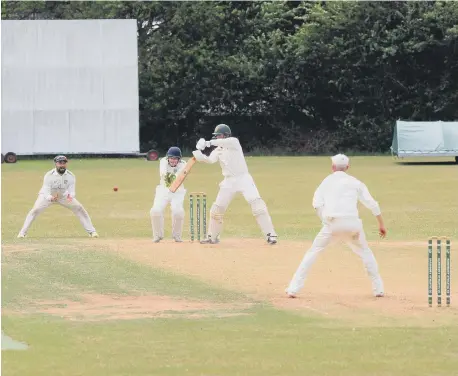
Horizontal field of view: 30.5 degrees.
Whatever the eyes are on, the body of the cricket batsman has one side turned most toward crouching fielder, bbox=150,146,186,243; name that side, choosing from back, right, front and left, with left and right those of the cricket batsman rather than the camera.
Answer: right

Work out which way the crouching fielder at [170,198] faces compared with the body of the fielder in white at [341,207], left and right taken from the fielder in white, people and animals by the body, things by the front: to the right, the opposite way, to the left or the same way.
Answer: the opposite way

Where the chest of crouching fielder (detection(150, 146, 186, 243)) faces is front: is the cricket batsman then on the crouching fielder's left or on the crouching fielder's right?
on the crouching fielder's left

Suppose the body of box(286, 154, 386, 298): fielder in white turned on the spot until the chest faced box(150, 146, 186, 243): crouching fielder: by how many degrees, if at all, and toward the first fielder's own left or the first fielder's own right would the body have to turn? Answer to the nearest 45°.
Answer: approximately 45° to the first fielder's own left

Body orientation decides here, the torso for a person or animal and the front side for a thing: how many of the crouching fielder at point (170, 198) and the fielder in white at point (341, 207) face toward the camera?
1

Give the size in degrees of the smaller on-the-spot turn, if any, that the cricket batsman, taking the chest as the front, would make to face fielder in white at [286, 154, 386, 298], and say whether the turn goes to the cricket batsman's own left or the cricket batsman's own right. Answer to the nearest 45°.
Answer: approximately 45° to the cricket batsman's own left

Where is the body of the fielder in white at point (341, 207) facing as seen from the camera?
away from the camera

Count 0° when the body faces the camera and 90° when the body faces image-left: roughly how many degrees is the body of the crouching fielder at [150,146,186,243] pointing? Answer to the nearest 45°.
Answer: approximately 0°

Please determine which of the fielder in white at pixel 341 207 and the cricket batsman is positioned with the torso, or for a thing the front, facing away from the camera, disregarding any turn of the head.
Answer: the fielder in white
